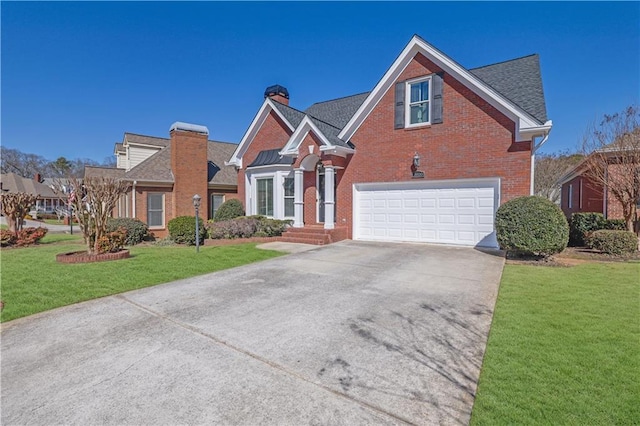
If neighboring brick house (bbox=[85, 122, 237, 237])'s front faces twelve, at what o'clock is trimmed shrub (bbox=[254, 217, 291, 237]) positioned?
The trimmed shrub is roughly at 8 o'clock from the neighboring brick house.

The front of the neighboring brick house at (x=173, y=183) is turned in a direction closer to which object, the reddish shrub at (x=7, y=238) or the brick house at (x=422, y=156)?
the reddish shrub

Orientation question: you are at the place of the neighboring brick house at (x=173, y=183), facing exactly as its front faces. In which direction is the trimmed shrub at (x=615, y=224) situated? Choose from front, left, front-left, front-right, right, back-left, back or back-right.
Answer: back-left

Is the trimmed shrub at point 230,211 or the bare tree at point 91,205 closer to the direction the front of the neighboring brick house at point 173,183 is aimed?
the bare tree

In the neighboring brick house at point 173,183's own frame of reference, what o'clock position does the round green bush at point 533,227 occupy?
The round green bush is roughly at 8 o'clock from the neighboring brick house.

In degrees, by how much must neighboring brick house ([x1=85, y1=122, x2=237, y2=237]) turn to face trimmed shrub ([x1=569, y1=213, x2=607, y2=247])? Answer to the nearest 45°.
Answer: approximately 135° to its left

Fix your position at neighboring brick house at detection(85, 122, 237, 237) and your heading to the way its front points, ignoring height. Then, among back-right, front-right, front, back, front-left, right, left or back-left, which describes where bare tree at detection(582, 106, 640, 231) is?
back-left
